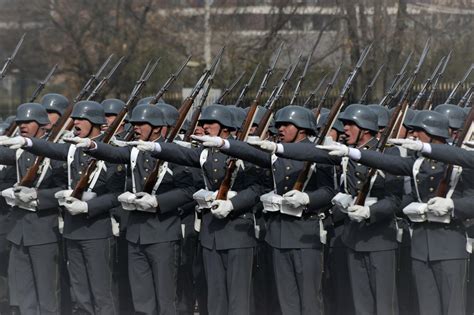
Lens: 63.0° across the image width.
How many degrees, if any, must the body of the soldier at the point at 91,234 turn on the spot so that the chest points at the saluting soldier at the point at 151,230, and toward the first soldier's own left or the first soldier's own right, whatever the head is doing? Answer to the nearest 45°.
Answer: approximately 90° to the first soldier's own left

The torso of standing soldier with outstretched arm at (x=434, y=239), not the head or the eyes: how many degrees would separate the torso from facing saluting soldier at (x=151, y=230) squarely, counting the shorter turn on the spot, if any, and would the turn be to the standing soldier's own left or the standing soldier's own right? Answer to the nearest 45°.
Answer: approximately 45° to the standing soldier's own right

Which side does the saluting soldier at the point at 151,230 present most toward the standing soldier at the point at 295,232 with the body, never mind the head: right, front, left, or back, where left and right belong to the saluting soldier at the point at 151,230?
left

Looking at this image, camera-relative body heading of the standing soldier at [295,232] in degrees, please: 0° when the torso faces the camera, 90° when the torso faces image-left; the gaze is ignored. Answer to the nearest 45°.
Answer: approximately 45°

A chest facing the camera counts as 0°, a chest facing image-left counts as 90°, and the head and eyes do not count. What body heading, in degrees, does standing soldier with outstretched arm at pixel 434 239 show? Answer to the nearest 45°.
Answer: approximately 45°
